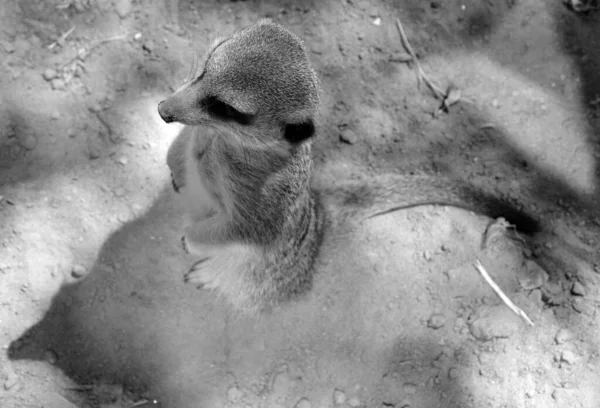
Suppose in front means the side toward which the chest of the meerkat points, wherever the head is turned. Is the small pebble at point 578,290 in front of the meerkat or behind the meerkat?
behind

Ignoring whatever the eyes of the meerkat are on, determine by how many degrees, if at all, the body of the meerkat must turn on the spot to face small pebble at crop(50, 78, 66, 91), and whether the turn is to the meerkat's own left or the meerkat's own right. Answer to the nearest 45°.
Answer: approximately 45° to the meerkat's own right

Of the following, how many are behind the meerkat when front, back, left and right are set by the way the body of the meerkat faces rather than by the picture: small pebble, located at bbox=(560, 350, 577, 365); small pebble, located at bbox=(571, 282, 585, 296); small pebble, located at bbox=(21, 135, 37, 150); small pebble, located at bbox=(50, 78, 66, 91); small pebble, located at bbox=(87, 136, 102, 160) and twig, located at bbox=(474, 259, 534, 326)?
3

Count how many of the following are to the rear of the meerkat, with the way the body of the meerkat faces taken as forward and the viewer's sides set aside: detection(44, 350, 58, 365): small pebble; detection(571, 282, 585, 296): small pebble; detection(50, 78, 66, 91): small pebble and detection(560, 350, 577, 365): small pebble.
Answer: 2

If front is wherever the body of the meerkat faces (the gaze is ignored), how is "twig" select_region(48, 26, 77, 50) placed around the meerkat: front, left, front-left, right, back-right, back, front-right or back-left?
front-right

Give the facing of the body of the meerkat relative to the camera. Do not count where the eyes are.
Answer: to the viewer's left

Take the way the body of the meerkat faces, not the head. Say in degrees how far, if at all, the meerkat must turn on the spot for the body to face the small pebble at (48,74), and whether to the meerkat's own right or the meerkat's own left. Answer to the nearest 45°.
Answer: approximately 45° to the meerkat's own right

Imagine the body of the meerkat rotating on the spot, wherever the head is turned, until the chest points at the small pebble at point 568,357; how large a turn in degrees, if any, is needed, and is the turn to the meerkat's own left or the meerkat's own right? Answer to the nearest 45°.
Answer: approximately 180°

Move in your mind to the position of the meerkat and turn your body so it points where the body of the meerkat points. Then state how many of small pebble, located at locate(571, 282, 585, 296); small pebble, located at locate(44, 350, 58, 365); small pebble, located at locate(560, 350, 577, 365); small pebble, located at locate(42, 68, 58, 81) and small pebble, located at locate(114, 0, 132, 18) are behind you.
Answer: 2

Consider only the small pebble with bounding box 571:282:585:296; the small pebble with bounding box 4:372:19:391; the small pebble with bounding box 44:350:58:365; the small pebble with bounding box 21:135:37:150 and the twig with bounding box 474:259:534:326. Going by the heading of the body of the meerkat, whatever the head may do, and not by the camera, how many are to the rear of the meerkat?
2

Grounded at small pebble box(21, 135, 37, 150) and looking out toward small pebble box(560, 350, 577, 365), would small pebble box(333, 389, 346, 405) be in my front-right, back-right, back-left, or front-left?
front-right

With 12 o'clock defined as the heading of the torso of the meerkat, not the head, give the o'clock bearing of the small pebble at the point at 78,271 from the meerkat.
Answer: The small pebble is roughly at 12 o'clock from the meerkat.
